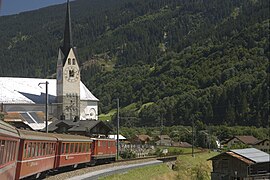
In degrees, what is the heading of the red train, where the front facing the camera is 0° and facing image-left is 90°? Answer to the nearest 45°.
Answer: approximately 225°
